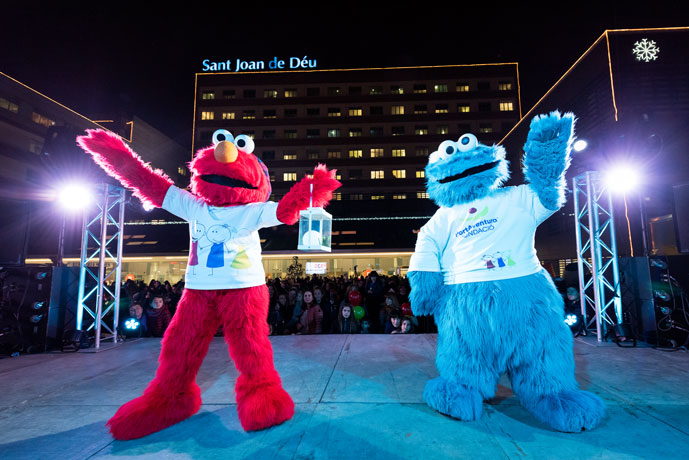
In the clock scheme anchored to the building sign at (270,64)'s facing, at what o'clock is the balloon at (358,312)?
The balloon is roughly at 12 o'clock from the building sign.

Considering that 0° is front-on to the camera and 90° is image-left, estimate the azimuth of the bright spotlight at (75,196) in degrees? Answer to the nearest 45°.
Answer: approximately 0°

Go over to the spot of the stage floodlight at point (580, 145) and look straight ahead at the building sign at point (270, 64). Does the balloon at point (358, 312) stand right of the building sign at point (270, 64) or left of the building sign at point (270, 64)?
left

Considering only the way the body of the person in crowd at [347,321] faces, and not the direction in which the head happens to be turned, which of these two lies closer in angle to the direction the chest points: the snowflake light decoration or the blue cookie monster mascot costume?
the blue cookie monster mascot costume

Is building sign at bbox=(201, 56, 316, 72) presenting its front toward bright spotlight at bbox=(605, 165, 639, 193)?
yes

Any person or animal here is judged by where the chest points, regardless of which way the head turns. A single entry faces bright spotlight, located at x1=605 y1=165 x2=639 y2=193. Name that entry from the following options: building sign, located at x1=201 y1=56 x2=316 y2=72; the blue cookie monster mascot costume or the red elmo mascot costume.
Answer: the building sign

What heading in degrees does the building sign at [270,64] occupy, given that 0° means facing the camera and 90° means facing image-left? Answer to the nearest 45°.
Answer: approximately 0°
